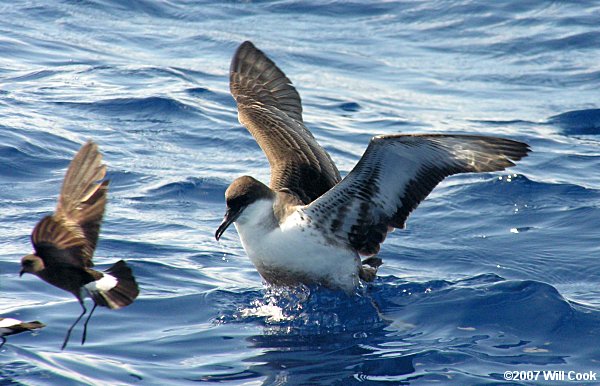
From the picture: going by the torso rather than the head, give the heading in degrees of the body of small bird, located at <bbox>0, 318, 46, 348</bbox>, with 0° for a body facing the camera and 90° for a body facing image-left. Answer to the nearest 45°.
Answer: approximately 90°

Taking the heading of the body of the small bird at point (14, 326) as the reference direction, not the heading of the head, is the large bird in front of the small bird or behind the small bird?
behind

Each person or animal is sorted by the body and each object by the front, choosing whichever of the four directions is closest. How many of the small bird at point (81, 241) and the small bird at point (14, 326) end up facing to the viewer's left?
2

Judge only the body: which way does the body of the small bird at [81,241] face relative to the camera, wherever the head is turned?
to the viewer's left

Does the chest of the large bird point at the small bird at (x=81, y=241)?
yes

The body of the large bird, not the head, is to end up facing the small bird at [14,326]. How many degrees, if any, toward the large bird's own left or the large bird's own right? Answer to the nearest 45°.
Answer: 0° — it already faces it

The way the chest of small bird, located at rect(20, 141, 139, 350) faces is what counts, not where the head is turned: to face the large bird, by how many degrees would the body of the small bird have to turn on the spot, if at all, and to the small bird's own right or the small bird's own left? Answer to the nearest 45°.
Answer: approximately 135° to the small bird's own right

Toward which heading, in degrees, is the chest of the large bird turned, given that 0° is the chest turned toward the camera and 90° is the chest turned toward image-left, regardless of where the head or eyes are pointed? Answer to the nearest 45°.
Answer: approximately 45°
